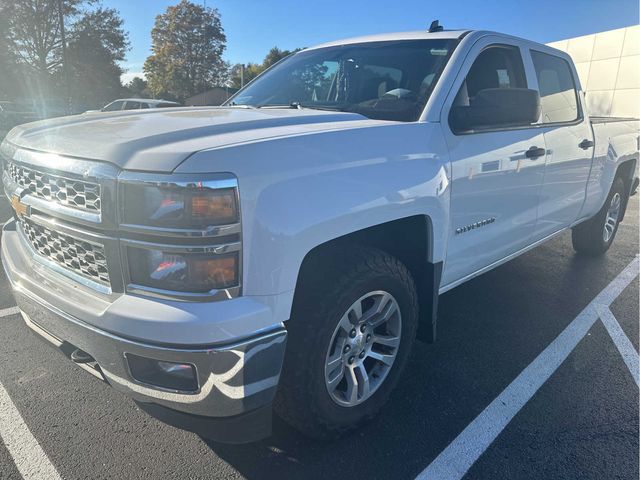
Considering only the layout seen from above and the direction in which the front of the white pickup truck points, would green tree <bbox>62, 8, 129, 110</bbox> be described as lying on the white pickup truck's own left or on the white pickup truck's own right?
on the white pickup truck's own right

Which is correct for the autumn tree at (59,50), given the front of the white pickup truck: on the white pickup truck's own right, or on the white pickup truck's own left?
on the white pickup truck's own right

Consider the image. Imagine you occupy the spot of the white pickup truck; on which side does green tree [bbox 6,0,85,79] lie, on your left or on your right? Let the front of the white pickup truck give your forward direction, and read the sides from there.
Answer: on your right

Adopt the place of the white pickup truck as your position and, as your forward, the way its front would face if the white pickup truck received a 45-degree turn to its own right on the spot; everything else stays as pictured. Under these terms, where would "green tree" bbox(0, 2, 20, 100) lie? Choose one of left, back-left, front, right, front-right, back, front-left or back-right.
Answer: front-right

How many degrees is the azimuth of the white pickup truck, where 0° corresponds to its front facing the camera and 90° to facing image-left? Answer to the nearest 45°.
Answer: approximately 45°
